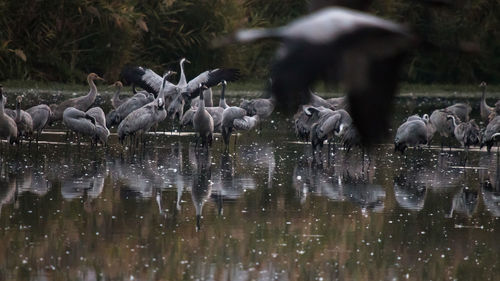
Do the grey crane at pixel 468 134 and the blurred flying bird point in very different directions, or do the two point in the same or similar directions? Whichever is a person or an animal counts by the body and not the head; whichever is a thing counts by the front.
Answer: same or similar directions

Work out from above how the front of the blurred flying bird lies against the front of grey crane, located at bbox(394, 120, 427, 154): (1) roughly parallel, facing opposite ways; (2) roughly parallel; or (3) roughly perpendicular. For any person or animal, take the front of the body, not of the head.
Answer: roughly parallel, facing opposite ways

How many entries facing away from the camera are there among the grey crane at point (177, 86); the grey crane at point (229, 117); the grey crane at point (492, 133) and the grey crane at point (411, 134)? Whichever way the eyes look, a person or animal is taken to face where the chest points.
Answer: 1

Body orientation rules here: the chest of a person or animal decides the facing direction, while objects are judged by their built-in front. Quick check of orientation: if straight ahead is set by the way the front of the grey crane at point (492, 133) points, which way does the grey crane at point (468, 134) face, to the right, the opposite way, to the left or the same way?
the opposite way

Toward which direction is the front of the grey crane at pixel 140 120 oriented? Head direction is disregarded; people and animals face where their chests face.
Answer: to the viewer's right

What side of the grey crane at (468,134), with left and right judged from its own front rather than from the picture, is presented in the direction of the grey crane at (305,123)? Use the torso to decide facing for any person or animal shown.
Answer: front

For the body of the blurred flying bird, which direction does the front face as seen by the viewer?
to the viewer's left

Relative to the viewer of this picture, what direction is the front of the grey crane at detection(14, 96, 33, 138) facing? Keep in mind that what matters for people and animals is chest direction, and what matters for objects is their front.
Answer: facing the viewer and to the left of the viewer

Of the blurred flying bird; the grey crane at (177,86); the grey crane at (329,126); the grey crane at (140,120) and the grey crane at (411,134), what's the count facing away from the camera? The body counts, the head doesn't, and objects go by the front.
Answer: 1
